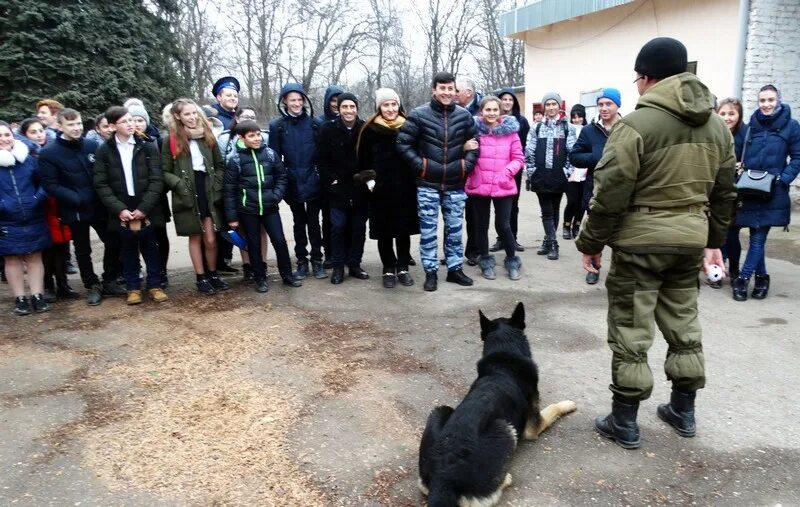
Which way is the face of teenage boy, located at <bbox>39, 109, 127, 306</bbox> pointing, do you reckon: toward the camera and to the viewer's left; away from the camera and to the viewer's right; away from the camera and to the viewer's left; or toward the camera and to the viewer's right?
toward the camera and to the viewer's right

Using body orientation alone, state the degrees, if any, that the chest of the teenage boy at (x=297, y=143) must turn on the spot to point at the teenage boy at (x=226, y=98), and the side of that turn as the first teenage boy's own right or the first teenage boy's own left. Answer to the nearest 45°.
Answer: approximately 135° to the first teenage boy's own right

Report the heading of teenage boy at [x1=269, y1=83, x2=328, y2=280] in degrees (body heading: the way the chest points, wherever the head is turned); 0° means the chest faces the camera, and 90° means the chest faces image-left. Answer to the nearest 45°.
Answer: approximately 0°

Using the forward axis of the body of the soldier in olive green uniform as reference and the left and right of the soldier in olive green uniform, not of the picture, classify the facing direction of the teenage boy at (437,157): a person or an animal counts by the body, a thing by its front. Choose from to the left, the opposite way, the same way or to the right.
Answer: the opposite way

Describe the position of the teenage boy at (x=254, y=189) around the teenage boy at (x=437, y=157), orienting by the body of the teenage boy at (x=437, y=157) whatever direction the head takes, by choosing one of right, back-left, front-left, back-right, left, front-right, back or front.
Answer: right

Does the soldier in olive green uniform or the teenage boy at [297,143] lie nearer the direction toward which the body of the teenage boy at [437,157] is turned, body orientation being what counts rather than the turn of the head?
the soldier in olive green uniform

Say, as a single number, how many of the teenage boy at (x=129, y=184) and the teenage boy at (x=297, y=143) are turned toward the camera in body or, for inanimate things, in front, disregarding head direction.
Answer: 2

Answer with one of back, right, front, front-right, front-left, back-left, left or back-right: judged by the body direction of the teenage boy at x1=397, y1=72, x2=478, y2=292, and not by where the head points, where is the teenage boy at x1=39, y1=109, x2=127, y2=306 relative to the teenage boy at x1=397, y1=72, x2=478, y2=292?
right

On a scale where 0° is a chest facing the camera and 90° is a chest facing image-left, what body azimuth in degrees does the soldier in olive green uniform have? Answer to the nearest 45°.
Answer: approximately 135°

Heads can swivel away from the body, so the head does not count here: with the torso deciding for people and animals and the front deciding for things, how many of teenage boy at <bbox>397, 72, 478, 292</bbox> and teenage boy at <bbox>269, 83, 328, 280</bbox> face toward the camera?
2

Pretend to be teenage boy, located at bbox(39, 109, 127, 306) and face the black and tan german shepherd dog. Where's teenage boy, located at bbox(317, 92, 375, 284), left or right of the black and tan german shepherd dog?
left

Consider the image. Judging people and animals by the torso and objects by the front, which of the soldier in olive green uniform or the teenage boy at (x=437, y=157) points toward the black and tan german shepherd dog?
the teenage boy
